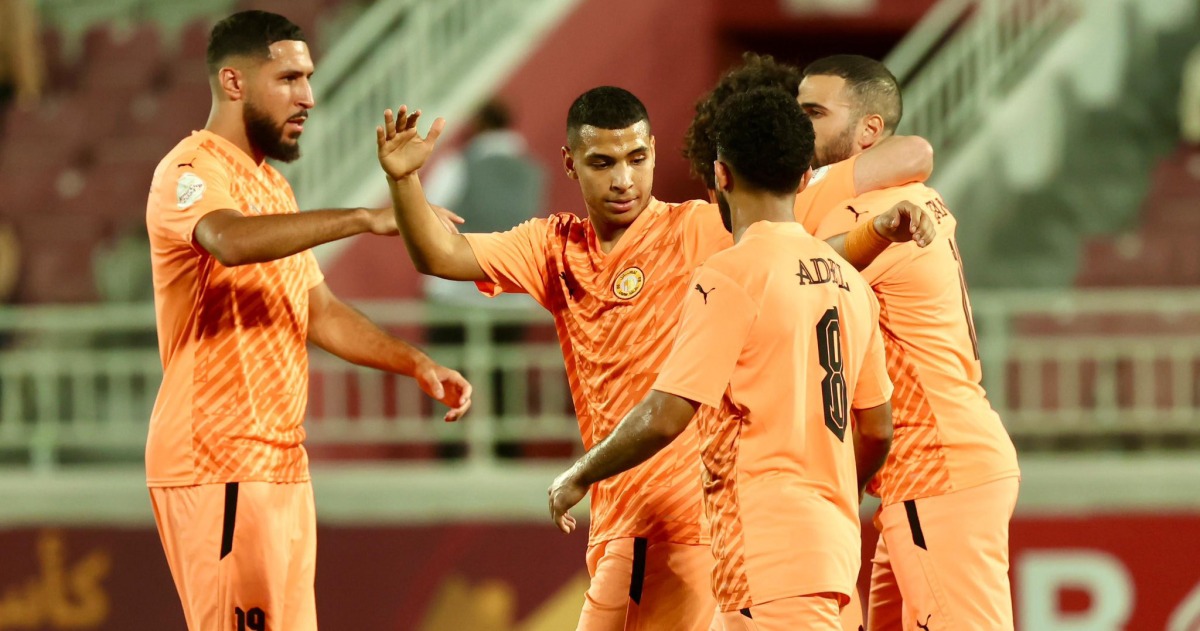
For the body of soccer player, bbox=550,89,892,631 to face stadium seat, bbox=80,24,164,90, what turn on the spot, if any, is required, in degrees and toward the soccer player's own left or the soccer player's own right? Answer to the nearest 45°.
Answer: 0° — they already face it

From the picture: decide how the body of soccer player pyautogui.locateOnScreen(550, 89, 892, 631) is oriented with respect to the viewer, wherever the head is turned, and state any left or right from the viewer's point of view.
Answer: facing away from the viewer and to the left of the viewer

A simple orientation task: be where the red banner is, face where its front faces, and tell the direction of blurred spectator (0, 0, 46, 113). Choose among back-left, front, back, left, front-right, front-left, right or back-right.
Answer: back-right

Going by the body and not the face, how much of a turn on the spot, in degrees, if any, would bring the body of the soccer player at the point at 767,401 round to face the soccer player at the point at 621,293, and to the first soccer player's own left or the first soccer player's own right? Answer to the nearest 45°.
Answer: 0° — they already face them
